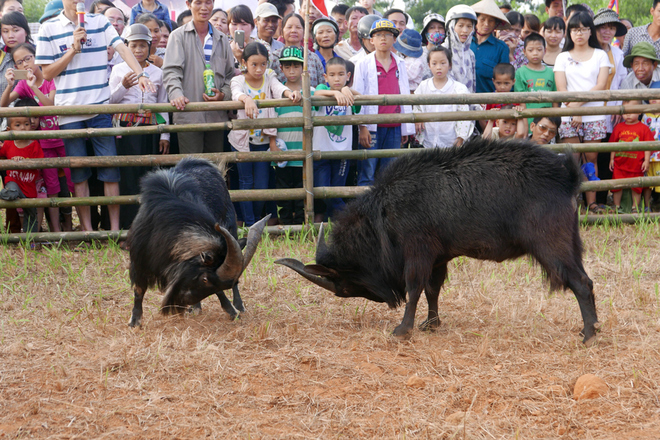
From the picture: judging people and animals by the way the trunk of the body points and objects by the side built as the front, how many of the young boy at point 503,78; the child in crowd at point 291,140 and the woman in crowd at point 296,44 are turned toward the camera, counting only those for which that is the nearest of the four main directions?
3

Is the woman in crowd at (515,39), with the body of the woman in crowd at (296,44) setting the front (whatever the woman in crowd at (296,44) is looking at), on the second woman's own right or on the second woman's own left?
on the second woman's own left

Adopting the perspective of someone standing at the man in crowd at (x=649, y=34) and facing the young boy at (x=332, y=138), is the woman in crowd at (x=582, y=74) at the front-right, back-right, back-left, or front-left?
front-left

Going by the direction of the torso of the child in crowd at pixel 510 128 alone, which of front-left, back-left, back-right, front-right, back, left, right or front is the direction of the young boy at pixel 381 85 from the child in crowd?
right

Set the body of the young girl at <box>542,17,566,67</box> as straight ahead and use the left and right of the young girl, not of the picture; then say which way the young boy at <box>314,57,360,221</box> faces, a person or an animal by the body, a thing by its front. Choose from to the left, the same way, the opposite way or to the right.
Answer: the same way

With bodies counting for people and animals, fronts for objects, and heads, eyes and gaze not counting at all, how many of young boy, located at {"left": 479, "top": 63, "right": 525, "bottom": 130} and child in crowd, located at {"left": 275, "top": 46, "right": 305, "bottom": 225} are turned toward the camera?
2

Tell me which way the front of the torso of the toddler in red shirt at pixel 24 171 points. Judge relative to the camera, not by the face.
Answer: toward the camera

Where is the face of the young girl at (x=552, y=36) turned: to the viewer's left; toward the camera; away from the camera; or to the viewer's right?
toward the camera

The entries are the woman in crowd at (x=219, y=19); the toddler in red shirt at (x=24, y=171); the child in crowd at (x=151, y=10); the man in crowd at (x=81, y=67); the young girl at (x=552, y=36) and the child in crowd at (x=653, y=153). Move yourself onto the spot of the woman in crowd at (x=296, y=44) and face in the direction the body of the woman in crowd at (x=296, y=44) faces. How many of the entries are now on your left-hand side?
2

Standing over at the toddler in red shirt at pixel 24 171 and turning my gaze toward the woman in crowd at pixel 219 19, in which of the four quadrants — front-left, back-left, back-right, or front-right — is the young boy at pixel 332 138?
front-right

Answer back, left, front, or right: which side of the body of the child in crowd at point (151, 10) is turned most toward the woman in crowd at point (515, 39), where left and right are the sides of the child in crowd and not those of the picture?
left

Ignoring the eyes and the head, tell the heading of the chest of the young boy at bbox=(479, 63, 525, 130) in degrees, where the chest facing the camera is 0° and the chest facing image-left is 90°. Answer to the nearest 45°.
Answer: approximately 0°

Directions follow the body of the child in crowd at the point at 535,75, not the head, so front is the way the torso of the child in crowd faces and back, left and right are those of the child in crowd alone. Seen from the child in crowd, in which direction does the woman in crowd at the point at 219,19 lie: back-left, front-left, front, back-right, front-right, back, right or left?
right

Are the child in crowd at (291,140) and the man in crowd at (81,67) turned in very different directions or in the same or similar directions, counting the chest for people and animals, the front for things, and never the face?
same or similar directions

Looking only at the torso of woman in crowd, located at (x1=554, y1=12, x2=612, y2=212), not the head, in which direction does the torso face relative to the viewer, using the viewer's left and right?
facing the viewer

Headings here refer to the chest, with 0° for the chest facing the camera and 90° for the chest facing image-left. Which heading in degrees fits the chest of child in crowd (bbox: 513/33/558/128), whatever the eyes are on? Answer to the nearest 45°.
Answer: approximately 0°

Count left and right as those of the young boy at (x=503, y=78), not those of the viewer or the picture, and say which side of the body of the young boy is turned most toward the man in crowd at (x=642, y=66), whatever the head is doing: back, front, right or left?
left

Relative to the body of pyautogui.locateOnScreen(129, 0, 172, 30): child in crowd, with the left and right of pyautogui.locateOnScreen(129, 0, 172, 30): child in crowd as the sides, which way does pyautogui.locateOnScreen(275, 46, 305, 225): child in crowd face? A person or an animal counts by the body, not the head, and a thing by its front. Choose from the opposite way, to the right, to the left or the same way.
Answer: the same way
